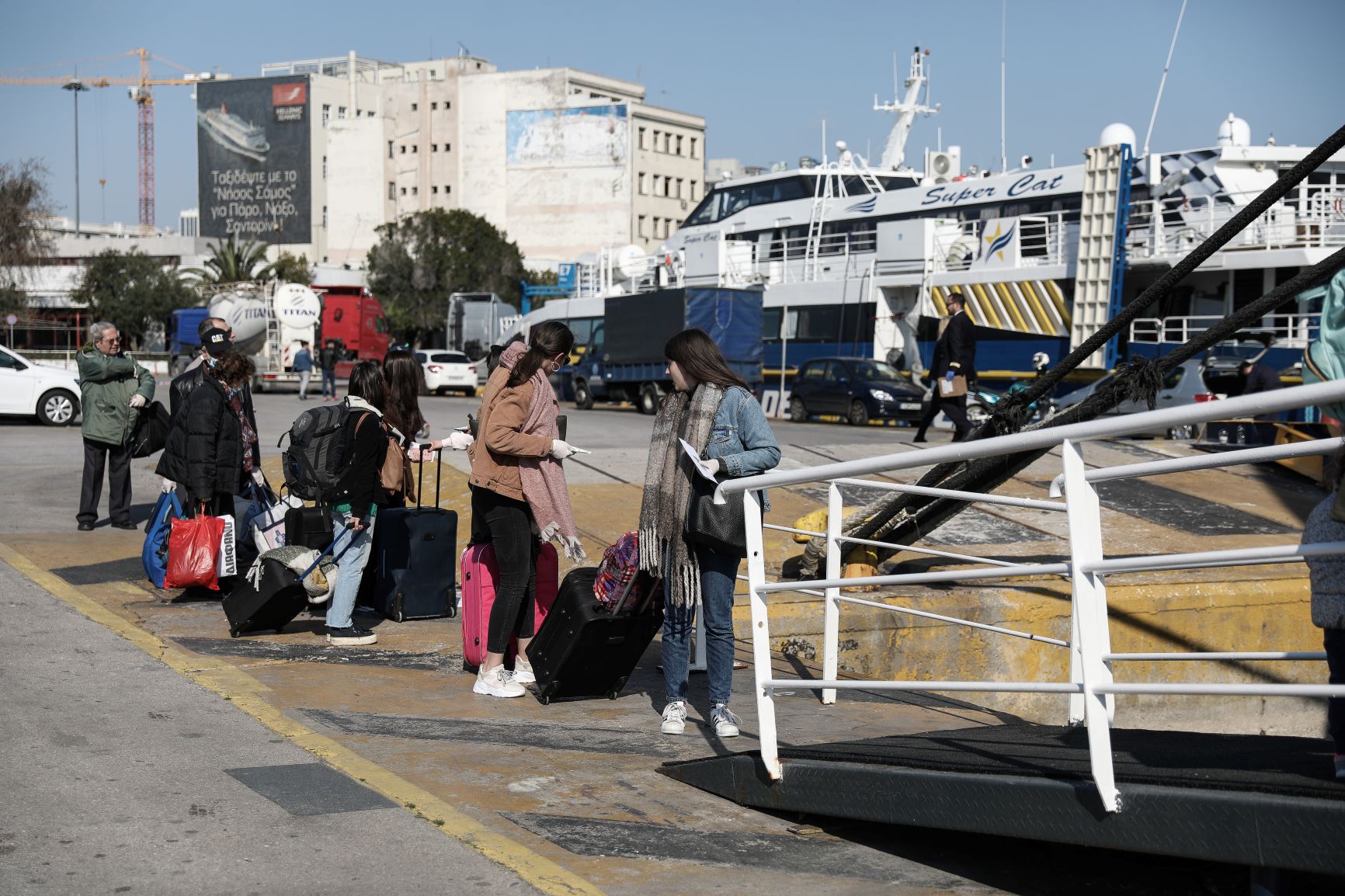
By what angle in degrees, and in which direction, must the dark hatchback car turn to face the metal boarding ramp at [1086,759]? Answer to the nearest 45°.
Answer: approximately 45° to its right

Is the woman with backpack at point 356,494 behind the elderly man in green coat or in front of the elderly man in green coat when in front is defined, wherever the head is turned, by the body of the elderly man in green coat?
in front

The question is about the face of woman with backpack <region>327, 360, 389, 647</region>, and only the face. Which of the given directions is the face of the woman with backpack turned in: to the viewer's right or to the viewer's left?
to the viewer's right

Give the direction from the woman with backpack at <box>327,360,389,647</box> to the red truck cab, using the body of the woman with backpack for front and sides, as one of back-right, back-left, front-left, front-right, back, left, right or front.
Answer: left

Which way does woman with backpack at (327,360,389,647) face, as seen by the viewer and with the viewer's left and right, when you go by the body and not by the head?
facing to the right of the viewer

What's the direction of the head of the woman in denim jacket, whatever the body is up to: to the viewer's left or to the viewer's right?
to the viewer's left

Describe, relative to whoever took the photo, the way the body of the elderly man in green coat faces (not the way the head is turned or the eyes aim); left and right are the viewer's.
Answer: facing the viewer and to the right of the viewer

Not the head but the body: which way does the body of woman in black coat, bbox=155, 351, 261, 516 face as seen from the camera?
to the viewer's right
